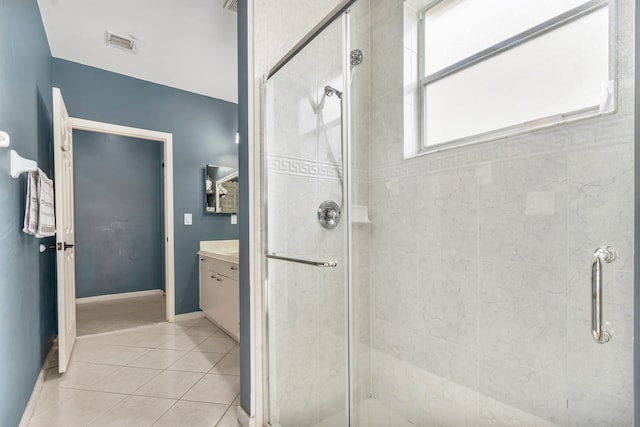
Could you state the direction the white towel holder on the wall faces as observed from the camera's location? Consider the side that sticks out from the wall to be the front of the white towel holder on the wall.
facing to the right of the viewer

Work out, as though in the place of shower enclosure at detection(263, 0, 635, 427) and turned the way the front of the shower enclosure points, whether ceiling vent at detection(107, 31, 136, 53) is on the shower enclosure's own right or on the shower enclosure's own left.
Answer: on the shower enclosure's own right

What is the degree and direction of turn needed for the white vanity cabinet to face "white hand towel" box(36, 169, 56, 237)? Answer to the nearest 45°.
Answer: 0° — it already faces it
